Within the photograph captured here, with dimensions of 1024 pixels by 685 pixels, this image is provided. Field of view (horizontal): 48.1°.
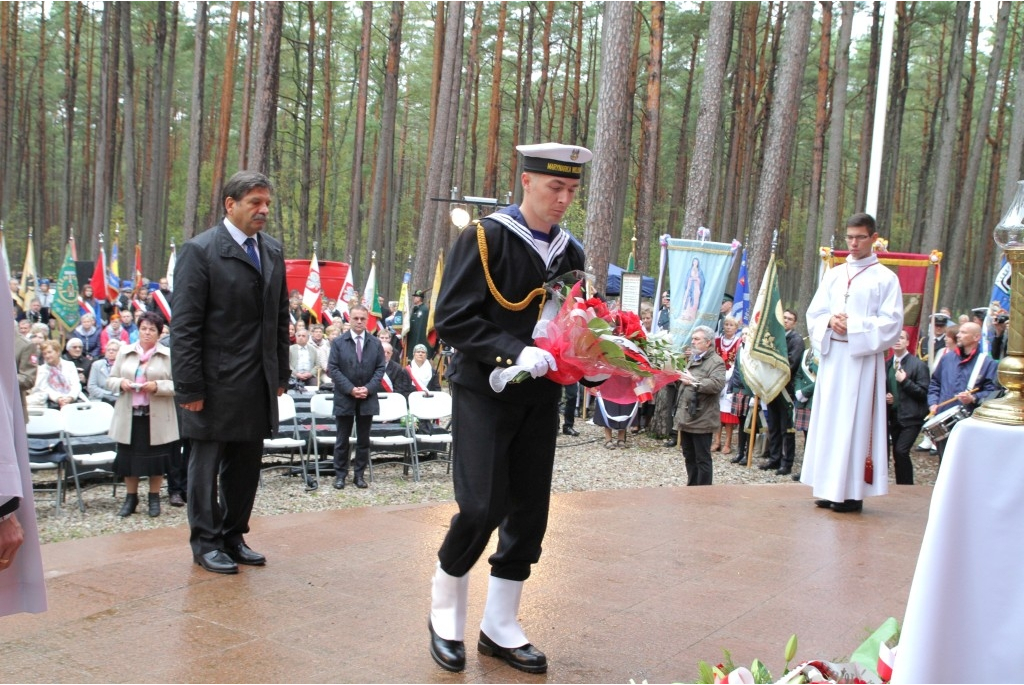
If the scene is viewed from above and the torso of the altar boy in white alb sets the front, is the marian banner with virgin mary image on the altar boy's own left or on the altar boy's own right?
on the altar boy's own right

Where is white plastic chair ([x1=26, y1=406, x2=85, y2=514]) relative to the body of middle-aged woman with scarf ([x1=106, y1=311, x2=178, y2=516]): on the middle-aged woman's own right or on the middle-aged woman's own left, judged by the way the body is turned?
on the middle-aged woman's own right

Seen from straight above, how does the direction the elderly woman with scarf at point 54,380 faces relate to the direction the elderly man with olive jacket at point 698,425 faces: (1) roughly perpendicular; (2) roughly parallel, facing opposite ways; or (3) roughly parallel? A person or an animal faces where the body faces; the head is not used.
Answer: roughly perpendicular

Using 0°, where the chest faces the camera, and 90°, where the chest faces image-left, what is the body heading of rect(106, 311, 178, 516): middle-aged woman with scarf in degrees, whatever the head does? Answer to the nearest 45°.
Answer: approximately 0°

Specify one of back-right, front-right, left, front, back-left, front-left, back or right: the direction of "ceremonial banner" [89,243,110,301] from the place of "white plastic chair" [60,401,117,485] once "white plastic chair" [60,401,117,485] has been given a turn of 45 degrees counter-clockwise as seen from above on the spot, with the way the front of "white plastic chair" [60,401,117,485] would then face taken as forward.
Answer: left

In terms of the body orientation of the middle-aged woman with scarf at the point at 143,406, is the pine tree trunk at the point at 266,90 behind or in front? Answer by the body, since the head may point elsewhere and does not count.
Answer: behind

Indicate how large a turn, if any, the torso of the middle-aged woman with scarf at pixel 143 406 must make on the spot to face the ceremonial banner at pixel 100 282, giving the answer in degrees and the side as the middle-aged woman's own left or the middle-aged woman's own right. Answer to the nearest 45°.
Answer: approximately 180°
